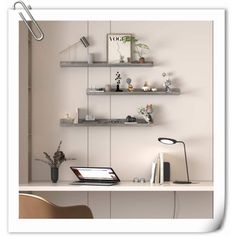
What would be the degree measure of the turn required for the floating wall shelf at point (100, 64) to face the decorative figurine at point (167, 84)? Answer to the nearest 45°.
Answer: approximately 90° to its left

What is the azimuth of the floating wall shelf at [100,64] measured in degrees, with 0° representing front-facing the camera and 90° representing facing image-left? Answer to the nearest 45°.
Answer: approximately 0°

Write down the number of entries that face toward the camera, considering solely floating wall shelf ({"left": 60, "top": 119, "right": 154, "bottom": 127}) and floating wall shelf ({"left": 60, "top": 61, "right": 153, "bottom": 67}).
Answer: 2
